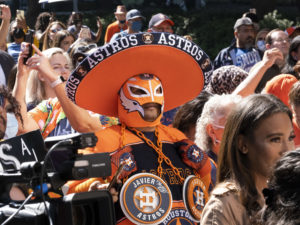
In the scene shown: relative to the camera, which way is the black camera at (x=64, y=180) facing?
to the viewer's right

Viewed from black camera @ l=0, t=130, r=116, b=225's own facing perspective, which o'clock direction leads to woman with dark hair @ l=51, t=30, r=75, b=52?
The woman with dark hair is roughly at 9 o'clock from the black camera.

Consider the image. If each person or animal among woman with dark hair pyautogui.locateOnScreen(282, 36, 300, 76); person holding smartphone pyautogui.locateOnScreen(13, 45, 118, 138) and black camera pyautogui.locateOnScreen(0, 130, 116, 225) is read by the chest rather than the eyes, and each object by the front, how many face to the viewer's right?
2

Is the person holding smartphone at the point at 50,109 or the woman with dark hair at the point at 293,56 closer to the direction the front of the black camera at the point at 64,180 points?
the woman with dark hair

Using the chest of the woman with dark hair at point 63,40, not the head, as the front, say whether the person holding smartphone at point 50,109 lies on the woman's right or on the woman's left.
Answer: on the woman's right

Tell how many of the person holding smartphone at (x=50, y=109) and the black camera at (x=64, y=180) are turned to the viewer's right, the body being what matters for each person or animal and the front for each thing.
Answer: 1

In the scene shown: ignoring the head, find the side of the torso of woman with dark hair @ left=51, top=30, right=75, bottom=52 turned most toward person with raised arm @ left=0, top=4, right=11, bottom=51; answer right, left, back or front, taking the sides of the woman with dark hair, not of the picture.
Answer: right
